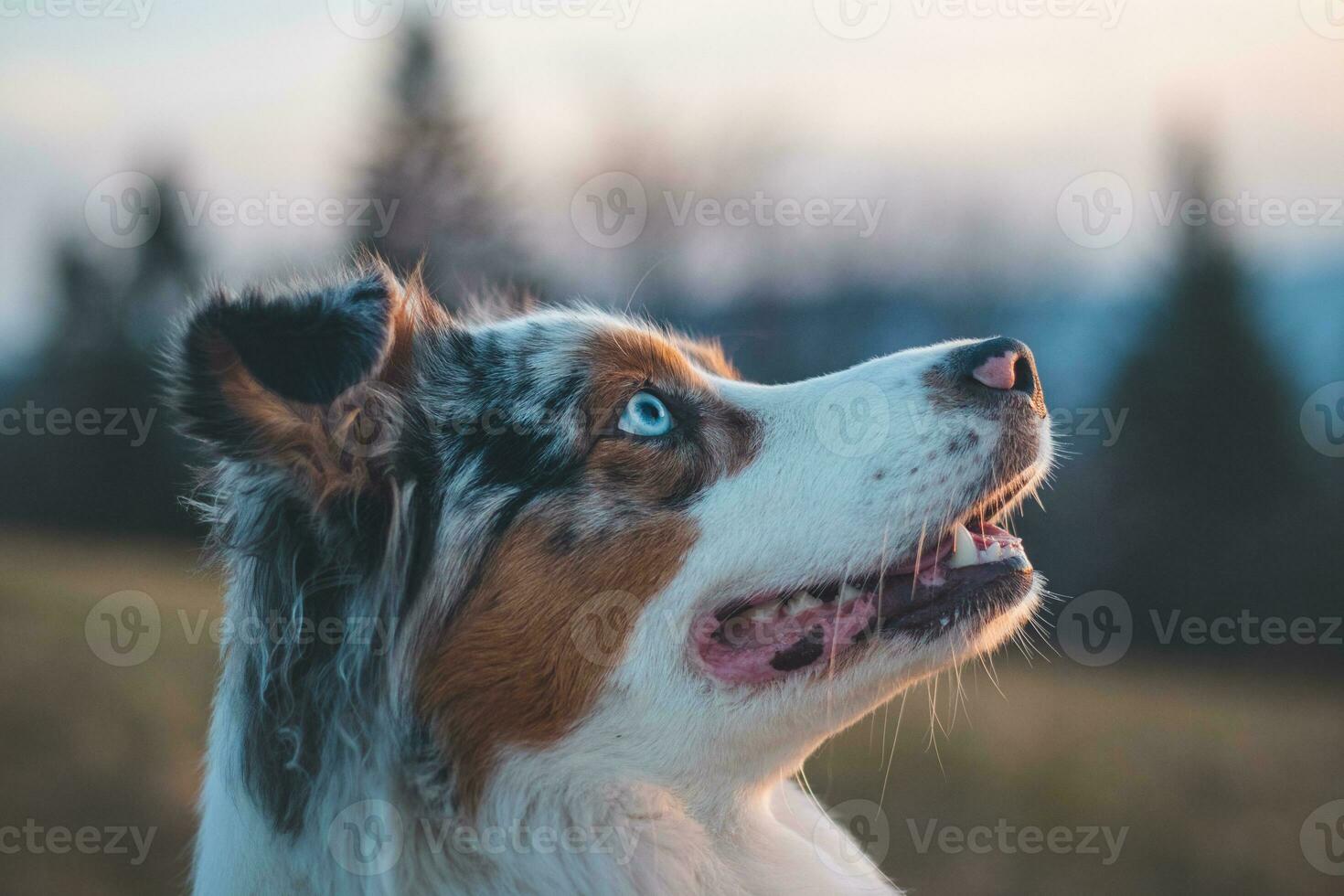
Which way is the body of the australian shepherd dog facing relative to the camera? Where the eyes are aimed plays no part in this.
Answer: to the viewer's right
